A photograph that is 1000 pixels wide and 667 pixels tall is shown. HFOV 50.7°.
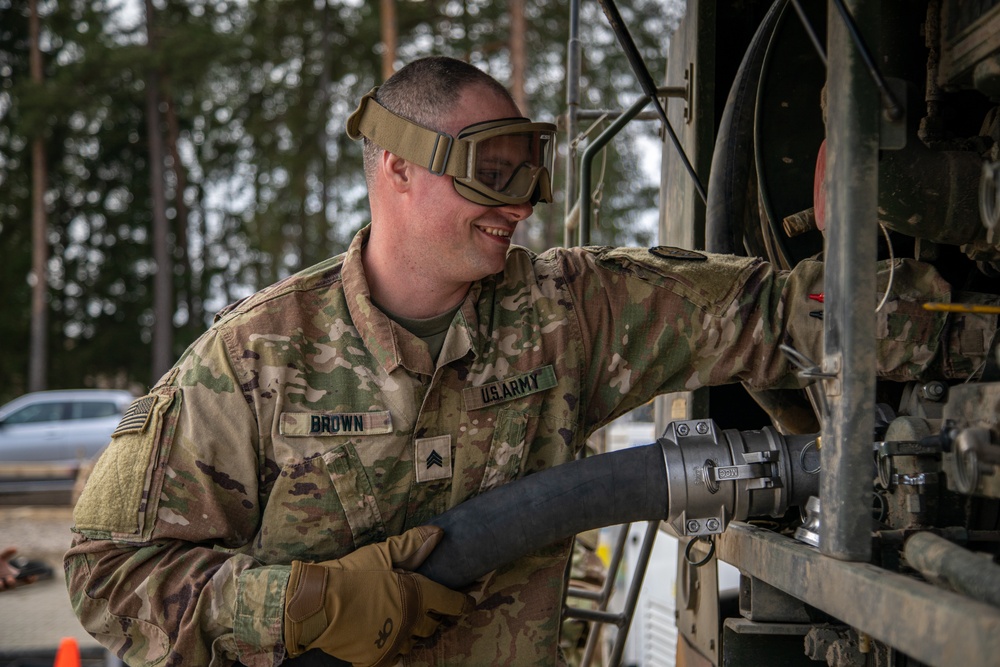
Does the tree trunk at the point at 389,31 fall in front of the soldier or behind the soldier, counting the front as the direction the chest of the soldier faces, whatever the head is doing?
behind

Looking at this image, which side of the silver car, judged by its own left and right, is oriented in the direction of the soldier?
left

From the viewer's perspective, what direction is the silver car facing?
to the viewer's left

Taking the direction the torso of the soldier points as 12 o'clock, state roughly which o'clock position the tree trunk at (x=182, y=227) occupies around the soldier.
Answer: The tree trunk is roughly at 7 o'clock from the soldier.

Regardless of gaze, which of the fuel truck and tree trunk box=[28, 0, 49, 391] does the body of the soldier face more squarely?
the fuel truck

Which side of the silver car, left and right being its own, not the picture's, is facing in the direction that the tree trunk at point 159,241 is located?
right

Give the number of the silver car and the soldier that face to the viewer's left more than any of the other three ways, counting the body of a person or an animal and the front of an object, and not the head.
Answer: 1

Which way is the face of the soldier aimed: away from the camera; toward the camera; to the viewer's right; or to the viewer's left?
to the viewer's right

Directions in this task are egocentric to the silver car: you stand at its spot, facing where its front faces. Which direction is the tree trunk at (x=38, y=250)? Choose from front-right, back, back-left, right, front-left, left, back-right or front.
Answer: right

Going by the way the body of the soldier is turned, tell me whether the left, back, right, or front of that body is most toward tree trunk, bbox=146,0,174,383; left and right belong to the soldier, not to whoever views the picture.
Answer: back

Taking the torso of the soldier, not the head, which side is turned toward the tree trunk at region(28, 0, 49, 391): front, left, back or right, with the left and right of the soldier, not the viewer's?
back

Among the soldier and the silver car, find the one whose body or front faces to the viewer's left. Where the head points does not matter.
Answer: the silver car
